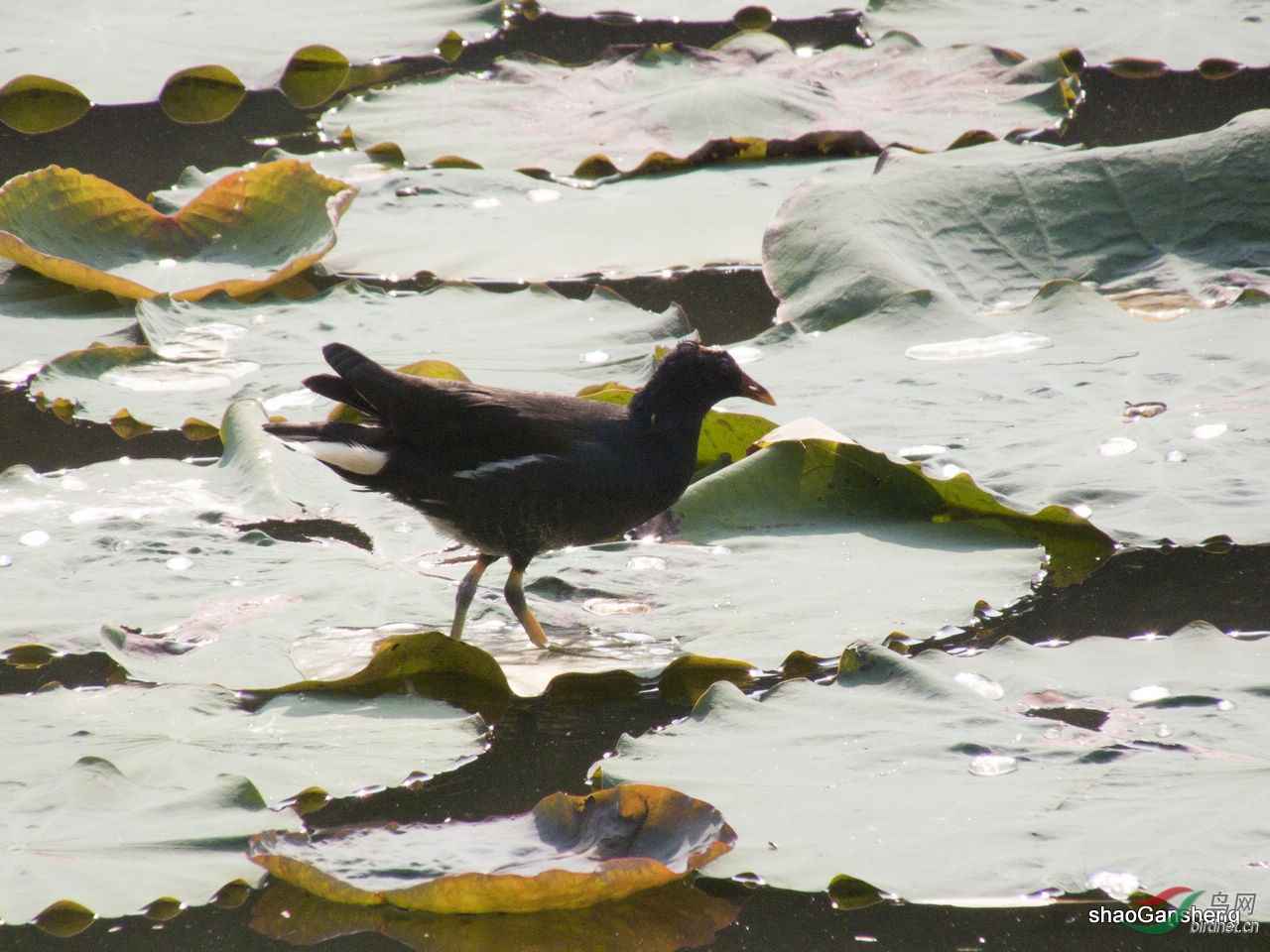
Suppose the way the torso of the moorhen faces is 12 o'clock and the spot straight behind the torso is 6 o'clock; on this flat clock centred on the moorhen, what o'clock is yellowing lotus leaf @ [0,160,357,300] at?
The yellowing lotus leaf is roughly at 8 o'clock from the moorhen.

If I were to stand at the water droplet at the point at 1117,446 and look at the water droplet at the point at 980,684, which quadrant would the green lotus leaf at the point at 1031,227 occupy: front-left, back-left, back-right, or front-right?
back-right

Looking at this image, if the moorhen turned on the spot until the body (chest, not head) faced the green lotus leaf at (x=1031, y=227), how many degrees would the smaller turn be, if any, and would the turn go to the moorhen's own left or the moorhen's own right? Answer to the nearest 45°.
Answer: approximately 45° to the moorhen's own left

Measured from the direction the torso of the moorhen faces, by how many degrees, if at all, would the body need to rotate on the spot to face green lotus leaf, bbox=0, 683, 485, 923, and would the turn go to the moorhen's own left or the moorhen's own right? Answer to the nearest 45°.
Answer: approximately 135° to the moorhen's own right

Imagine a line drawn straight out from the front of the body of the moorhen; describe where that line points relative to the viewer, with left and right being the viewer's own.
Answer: facing to the right of the viewer

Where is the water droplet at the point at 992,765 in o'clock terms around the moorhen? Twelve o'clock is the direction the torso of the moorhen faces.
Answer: The water droplet is roughly at 2 o'clock from the moorhen.

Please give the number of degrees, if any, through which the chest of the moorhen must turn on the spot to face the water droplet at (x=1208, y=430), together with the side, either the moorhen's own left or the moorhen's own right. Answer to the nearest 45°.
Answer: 0° — it already faces it

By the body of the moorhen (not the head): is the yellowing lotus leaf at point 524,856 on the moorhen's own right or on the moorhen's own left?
on the moorhen's own right
